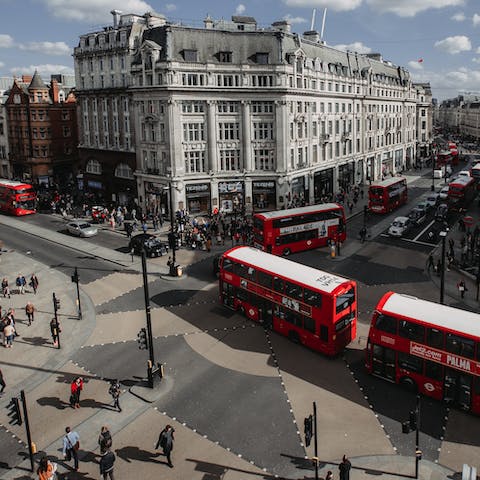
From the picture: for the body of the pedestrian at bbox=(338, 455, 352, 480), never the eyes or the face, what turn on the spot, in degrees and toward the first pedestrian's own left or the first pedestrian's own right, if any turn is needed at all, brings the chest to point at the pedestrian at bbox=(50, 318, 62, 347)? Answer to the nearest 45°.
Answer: approximately 45° to the first pedestrian's own left

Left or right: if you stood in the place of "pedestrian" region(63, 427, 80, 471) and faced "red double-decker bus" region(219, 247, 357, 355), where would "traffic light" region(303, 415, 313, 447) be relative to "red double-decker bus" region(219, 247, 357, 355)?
right

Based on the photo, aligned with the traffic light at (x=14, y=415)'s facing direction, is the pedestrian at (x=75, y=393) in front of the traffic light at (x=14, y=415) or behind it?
behind

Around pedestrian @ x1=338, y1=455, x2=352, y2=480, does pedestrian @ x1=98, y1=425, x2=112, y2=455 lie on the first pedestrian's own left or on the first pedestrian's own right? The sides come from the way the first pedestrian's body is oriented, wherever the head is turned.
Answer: on the first pedestrian's own left

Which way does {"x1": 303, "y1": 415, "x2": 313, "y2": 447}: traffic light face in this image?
to the viewer's left
